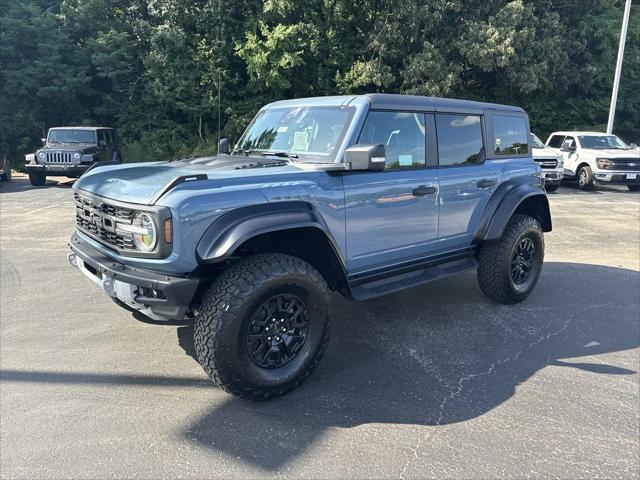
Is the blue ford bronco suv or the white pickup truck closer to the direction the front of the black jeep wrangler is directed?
the blue ford bronco suv

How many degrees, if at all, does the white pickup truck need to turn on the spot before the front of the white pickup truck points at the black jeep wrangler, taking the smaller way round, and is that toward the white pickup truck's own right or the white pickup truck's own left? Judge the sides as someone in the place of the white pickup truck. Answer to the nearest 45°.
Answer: approximately 90° to the white pickup truck's own right

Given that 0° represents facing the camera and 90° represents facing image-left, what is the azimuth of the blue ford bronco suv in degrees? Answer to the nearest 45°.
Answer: approximately 45°

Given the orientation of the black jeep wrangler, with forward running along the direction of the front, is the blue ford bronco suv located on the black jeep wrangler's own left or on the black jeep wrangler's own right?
on the black jeep wrangler's own left

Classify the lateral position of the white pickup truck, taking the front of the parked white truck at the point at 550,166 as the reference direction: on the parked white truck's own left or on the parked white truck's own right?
on the parked white truck's own left

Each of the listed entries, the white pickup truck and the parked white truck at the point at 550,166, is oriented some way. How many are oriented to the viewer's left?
0

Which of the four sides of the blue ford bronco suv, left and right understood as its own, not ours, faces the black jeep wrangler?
right

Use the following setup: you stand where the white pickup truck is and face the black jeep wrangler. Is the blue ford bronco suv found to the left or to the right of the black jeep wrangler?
left

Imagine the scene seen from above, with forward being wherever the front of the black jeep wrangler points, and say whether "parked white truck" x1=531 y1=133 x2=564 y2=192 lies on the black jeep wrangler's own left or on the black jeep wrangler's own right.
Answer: on the black jeep wrangler's own left

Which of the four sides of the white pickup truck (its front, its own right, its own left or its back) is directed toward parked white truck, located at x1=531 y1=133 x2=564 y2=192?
right

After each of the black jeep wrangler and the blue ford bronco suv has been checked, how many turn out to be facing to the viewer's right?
0

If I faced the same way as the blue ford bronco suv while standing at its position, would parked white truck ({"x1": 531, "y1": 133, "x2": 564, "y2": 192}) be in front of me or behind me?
behind

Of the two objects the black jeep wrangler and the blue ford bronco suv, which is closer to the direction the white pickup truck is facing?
the blue ford bronco suv

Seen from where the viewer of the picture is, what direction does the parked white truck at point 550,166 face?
facing the viewer and to the right of the viewer
